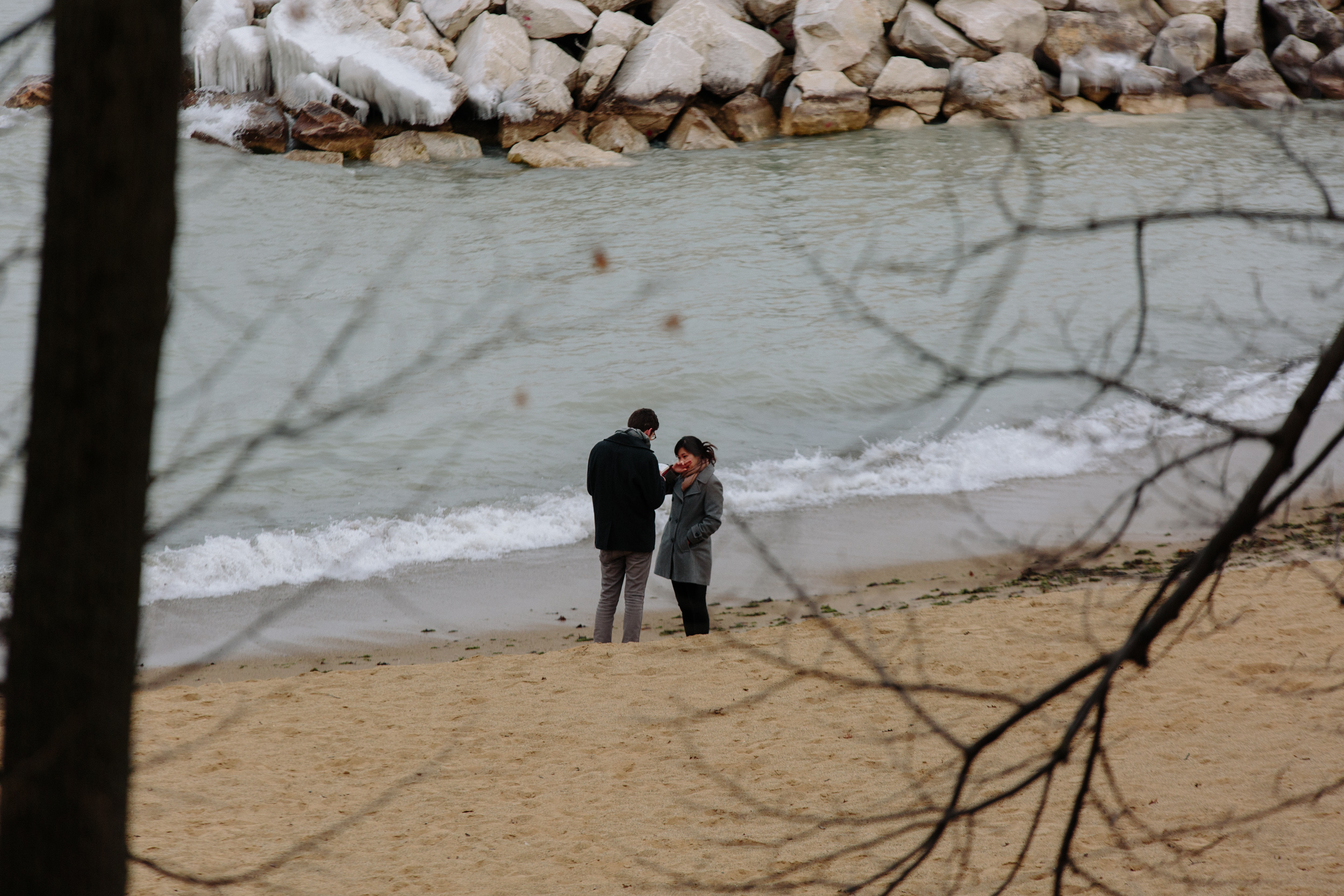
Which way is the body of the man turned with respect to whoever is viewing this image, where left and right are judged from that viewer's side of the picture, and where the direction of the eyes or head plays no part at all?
facing away from the viewer and to the right of the viewer

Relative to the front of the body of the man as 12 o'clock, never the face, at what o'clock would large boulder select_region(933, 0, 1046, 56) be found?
The large boulder is roughly at 11 o'clock from the man.

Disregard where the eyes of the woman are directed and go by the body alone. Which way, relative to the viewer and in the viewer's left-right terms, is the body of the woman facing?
facing the viewer and to the left of the viewer

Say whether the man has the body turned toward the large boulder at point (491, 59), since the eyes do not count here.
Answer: no

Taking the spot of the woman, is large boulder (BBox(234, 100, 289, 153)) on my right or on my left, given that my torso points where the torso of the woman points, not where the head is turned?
on my right

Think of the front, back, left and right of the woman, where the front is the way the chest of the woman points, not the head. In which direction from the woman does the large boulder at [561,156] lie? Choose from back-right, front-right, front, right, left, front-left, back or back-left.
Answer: back-right

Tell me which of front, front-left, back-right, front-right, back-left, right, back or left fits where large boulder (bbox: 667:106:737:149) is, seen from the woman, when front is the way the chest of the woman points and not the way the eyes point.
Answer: back-right

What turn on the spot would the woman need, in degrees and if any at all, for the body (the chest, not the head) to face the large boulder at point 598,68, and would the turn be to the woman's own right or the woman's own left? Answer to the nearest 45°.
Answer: approximately 135° to the woman's own right

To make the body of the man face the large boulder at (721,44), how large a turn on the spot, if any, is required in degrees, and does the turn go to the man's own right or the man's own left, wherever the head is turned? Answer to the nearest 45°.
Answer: approximately 45° to the man's own left

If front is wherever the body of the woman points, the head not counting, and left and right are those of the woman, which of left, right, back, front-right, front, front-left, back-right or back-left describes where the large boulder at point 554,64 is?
back-right

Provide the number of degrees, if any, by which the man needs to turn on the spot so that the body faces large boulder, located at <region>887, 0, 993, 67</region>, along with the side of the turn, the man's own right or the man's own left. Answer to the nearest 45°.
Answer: approximately 45° to the man's own left

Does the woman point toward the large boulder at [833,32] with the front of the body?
no

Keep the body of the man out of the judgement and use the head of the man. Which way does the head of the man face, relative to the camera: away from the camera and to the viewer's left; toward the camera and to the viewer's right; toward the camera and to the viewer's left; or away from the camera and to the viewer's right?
away from the camera and to the viewer's right

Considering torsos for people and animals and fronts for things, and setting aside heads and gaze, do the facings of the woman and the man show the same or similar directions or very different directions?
very different directions

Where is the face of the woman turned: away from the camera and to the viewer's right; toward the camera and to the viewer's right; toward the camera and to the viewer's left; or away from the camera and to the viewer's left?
toward the camera and to the viewer's left
